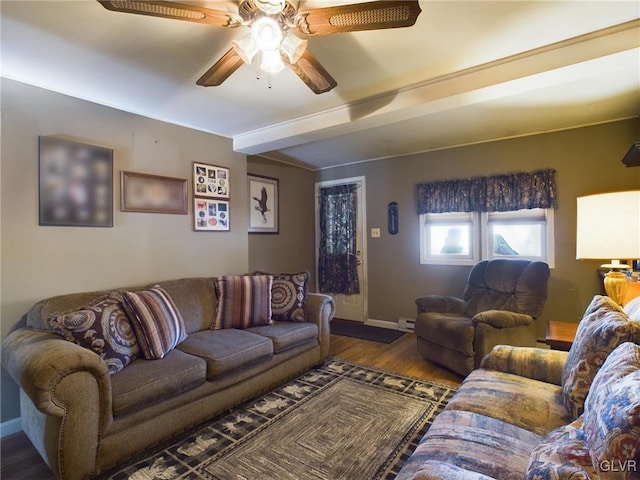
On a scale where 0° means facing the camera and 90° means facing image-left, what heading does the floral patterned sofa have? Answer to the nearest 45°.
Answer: approximately 90°

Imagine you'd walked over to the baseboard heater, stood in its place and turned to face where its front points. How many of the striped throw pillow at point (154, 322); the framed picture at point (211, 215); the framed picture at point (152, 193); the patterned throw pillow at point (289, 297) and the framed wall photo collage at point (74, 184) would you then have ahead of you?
5

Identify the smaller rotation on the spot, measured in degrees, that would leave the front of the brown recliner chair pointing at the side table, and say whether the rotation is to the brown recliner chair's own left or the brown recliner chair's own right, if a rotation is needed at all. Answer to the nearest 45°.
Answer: approximately 90° to the brown recliner chair's own left

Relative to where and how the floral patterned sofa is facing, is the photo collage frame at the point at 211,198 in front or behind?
in front

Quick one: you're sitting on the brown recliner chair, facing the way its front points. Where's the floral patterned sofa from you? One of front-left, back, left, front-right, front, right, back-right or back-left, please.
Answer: front-left

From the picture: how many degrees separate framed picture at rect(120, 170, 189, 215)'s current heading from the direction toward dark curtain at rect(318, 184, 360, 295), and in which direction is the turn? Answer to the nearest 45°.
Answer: approximately 90° to its left

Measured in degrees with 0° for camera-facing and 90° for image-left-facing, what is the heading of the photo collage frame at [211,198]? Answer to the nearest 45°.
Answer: approximately 315°

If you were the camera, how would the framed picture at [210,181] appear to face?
facing the viewer and to the right of the viewer

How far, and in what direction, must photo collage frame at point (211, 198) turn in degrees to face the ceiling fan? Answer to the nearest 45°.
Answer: approximately 45° to its right

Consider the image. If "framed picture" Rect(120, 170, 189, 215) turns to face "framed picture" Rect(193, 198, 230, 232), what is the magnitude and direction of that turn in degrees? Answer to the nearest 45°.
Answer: approximately 90° to its left

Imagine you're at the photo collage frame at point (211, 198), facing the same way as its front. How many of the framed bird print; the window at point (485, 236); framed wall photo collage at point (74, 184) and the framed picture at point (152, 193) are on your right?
2

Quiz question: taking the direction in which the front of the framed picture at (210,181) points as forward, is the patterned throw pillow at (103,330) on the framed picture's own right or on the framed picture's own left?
on the framed picture's own right

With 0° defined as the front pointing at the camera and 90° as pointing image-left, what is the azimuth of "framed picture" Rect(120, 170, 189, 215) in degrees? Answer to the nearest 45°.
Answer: approximately 315°
